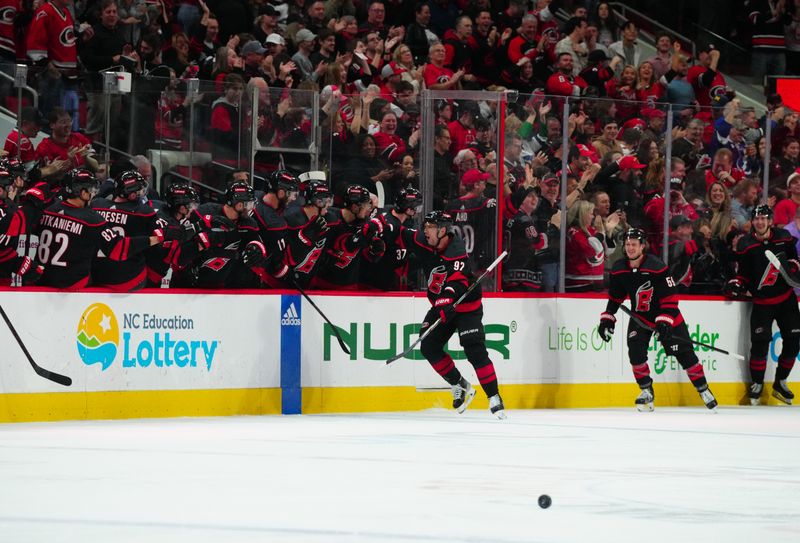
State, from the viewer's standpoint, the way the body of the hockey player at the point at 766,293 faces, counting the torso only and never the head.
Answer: toward the camera

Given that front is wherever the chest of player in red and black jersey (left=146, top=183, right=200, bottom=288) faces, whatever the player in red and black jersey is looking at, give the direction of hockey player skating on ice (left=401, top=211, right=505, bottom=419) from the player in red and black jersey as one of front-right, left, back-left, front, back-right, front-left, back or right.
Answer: front

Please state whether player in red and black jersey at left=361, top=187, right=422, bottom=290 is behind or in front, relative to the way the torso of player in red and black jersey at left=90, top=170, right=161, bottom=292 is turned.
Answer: in front

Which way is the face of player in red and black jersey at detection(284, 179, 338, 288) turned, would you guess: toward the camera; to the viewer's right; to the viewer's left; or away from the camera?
to the viewer's right

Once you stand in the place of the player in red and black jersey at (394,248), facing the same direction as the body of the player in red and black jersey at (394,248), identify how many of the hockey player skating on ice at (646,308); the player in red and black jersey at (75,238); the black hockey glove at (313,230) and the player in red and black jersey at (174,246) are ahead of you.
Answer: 1

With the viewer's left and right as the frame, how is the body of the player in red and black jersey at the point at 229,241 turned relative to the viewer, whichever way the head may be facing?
facing the viewer and to the right of the viewer

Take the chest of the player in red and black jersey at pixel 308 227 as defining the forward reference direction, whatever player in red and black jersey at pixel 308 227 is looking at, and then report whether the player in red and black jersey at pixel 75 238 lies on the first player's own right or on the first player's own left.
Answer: on the first player's own right

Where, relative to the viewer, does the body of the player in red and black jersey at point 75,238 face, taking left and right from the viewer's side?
facing away from the viewer and to the right of the viewer

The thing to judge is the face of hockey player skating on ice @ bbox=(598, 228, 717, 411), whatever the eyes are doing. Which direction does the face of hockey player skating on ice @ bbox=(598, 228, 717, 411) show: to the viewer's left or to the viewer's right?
to the viewer's left
